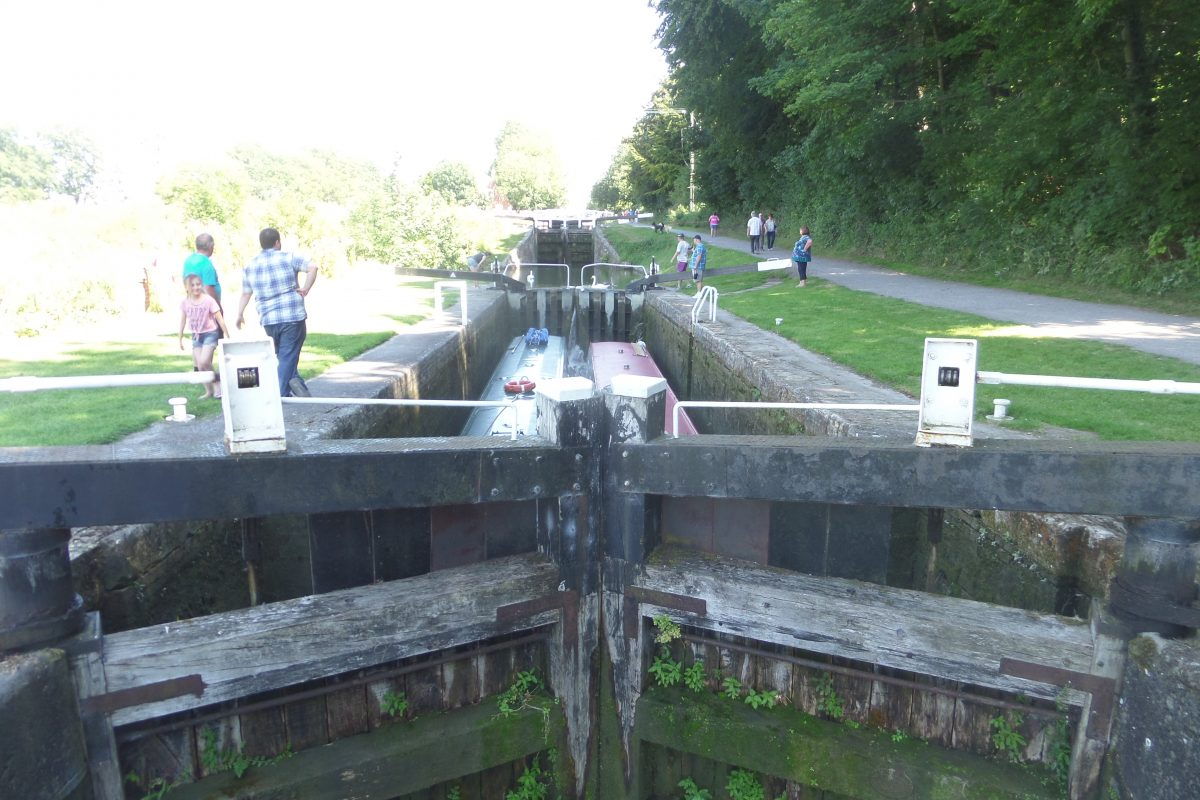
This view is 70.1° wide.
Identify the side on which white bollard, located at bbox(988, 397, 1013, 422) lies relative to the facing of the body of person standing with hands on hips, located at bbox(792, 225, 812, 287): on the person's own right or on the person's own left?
on the person's own left

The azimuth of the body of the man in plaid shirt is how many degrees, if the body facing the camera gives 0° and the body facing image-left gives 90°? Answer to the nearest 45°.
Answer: approximately 180°

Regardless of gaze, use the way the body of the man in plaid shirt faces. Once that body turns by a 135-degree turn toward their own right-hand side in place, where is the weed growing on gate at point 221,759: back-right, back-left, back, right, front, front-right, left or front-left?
front-right

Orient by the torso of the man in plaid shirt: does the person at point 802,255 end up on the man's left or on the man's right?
on the man's right

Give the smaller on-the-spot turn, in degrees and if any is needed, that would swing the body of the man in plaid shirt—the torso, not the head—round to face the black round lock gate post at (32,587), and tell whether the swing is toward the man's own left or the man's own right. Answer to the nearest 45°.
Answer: approximately 180°

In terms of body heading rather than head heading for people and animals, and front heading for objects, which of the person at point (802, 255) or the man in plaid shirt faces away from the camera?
the man in plaid shirt

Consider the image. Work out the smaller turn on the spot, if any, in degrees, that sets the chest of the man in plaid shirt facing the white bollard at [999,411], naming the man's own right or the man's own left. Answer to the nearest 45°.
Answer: approximately 135° to the man's own right

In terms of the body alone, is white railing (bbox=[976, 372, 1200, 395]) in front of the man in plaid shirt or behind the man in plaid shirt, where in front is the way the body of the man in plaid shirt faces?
behind
